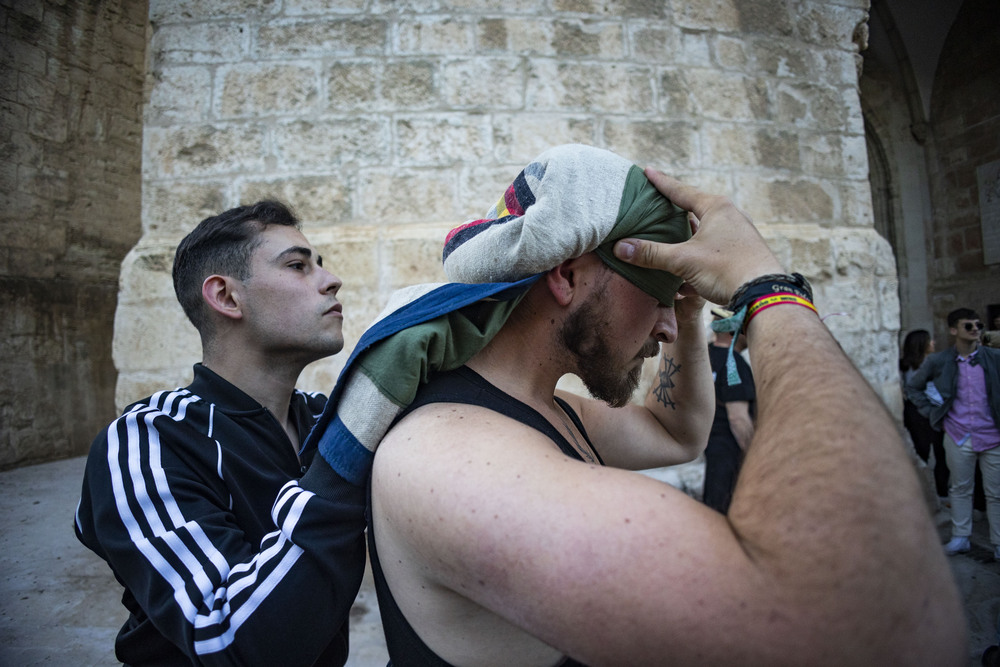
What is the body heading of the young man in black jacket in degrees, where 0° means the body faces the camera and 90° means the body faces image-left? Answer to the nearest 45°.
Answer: approximately 270°

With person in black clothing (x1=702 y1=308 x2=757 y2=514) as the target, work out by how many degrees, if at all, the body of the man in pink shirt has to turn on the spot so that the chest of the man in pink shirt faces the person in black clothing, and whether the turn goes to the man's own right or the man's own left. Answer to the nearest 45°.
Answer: approximately 45° to the man's own right

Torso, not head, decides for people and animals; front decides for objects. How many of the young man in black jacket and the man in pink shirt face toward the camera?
1

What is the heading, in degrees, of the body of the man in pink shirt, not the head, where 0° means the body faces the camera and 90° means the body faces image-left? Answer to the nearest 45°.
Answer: approximately 0°

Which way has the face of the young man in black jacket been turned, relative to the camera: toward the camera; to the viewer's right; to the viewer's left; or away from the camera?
to the viewer's right

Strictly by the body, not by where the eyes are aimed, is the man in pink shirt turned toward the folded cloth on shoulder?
yes

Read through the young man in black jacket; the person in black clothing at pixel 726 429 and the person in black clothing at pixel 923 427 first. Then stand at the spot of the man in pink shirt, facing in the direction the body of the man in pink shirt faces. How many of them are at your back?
1
